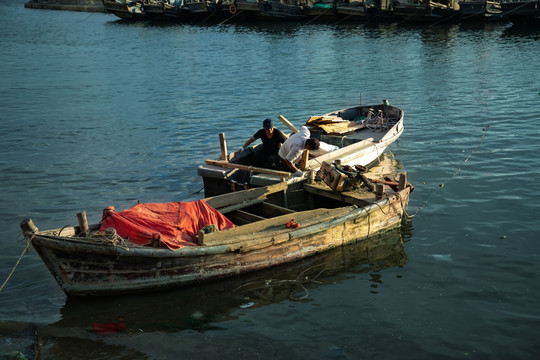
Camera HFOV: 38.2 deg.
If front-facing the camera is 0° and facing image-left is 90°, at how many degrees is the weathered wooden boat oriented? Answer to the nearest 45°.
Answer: approximately 45°

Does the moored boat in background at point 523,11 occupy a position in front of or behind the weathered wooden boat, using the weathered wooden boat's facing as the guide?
behind

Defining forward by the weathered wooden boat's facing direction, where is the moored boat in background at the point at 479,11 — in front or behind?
behind
